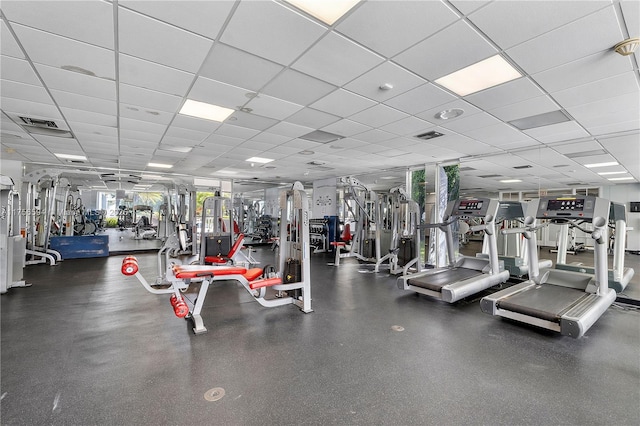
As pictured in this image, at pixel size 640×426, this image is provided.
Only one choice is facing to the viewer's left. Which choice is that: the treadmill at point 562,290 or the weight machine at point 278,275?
the weight machine

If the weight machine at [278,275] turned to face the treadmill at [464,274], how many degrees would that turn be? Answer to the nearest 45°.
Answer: approximately 180°

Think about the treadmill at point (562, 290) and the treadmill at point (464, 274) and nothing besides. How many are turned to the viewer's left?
0

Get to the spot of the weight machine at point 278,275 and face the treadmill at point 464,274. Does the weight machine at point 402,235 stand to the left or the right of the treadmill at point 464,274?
left

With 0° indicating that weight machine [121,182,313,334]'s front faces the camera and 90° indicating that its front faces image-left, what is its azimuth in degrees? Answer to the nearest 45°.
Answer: approximately 90°

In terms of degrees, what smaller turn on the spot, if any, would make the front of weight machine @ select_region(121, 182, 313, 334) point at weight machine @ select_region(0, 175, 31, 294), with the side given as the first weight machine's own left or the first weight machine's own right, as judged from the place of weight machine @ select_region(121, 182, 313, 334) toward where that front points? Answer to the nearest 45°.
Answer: approximately 45° to the first weight machine's own right

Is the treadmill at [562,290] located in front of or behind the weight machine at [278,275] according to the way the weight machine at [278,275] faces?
behind

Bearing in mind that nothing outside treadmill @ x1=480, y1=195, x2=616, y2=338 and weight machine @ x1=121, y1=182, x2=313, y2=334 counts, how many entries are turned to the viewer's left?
1

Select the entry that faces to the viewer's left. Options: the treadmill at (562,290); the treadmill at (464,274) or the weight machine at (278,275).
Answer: the weight machine

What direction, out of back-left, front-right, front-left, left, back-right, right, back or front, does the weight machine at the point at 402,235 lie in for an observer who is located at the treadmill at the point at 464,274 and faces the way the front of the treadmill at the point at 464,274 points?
left

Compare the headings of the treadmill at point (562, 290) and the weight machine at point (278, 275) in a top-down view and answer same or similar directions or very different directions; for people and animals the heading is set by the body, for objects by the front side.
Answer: very different directions

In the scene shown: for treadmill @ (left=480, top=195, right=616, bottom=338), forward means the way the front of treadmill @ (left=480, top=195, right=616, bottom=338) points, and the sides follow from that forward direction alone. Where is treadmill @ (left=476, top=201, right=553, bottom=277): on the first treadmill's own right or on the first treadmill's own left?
on the first treadmill's own left

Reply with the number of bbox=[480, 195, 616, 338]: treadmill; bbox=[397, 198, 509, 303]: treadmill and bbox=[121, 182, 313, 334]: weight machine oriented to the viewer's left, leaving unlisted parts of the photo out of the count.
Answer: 1

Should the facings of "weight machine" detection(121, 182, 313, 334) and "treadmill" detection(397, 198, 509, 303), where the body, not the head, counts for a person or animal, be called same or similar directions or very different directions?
very different directions

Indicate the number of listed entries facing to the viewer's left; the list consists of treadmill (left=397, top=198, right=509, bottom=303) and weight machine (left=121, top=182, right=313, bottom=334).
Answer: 1
